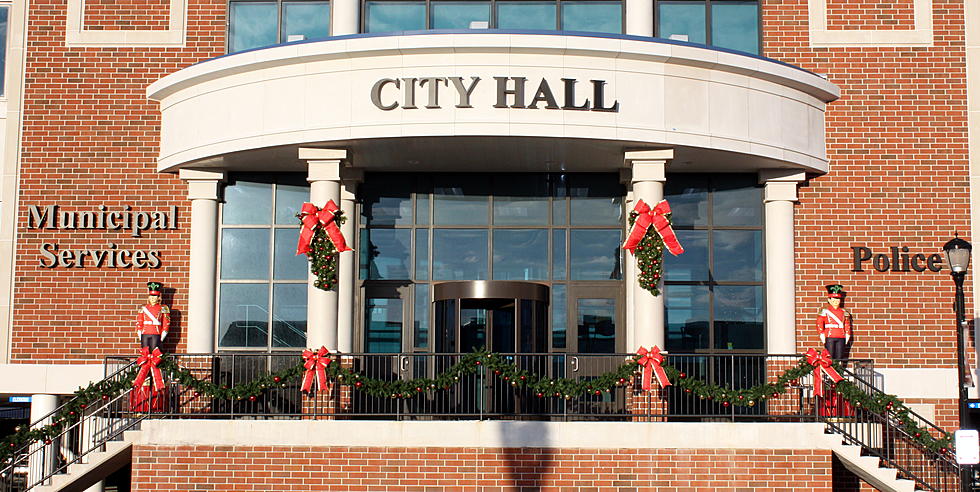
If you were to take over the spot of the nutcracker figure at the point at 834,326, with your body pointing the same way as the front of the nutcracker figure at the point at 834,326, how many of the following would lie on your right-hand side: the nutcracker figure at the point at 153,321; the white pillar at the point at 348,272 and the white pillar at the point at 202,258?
3

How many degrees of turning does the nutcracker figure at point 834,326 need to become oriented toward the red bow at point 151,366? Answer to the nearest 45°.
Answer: approximately 45° to its right

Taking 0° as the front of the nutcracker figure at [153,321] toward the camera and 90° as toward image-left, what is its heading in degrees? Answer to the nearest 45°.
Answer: approximately 0°

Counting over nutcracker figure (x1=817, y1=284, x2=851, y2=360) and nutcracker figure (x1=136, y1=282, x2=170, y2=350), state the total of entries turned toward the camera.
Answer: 2

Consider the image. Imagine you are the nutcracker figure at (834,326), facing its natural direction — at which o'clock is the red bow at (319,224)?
The red bow is roughly at 2 o'clock from the nutcracker figure.

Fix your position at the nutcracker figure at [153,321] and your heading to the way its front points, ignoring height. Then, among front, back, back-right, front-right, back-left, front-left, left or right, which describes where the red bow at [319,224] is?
front-left

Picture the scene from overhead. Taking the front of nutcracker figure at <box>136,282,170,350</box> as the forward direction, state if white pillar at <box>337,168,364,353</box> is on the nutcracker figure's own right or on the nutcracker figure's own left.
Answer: on the nutcracker figure's own left

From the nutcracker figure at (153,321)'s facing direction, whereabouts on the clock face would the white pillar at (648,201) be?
The white pillar is roughly at 10 o'clock from the nutcracker figure.

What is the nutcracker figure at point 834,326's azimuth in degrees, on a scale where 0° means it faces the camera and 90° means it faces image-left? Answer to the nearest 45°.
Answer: approximately 0°
